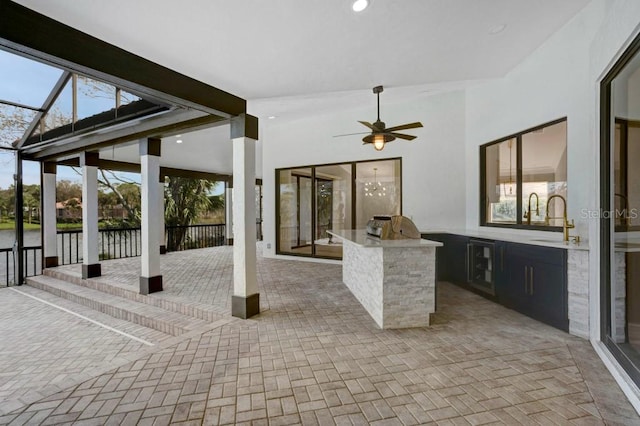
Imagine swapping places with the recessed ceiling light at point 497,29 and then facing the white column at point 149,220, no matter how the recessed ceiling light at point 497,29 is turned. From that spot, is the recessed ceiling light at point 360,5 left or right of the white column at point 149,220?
left

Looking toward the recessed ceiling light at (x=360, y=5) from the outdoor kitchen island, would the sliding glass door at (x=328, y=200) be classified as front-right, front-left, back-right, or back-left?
back-right

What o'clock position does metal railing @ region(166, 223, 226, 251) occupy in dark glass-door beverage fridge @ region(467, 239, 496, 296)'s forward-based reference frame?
The metal railing is roughly at 2 o'clock from the dark glass-door beverage fridge.

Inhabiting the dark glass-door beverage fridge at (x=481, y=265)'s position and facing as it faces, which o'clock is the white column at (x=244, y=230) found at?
The white column is roughly at 12 o'clock from the dark glass-door beverage fridge.

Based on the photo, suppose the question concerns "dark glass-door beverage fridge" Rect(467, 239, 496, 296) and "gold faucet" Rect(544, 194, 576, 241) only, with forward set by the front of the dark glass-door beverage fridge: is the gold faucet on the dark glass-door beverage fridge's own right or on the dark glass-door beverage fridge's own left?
on the dark glass-door beverage fridge's own left

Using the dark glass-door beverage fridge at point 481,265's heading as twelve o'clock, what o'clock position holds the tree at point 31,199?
The tree is roughly at 1 o'clock from the dark glass-door beverage fridge.

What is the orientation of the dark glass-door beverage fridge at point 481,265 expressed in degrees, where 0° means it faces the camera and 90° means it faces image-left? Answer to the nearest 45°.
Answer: approximately 45°

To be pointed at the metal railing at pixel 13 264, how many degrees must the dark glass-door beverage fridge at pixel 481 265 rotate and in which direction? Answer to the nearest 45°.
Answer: approximately 45° to its right

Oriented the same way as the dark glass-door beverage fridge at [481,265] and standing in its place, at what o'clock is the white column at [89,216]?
The white column is roughly at 1 o'clock from the dark glass-door beverage fridge.

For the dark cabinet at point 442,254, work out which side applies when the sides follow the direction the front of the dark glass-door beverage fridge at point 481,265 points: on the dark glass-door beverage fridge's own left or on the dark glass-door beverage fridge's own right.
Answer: on the dark glass-door beverage fridge's own right

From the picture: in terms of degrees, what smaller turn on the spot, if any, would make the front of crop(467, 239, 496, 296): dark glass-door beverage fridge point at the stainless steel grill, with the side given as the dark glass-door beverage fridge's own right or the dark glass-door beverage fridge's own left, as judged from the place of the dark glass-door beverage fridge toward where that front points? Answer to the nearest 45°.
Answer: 0° — it already faces it

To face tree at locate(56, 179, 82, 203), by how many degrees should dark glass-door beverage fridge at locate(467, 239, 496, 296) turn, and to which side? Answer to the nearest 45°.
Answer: approximately 45° to its right
